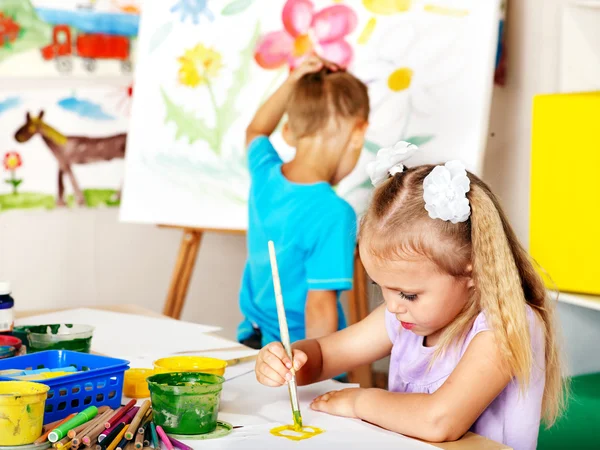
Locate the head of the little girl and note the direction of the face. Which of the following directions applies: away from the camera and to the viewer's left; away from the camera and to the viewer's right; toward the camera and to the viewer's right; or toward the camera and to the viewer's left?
toward the camera and to the viewer's left

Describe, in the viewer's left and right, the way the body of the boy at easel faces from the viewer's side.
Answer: facing away from the viewer and to the right of the viewer

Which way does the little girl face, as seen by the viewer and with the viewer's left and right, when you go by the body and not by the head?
facing the viewer and to the left of the viewer

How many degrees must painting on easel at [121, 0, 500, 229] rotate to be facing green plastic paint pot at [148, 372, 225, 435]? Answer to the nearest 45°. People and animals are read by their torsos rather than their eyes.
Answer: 0° — it already faces it

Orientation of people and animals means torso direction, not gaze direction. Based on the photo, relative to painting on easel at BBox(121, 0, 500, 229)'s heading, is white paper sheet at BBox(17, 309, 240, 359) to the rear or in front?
in front

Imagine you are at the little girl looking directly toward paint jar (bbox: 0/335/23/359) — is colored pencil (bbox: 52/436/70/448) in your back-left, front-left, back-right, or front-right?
front-left

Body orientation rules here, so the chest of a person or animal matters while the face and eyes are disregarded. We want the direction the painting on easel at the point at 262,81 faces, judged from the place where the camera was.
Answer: facing the viewer

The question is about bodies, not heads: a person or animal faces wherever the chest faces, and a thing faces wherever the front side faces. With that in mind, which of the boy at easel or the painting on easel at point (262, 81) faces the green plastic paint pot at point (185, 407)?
the painting on easel

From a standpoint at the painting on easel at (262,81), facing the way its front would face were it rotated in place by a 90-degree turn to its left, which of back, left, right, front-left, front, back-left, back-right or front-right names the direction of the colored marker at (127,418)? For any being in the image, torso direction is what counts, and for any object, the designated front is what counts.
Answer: right

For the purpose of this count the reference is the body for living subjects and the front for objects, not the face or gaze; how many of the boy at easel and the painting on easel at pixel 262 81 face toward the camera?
1

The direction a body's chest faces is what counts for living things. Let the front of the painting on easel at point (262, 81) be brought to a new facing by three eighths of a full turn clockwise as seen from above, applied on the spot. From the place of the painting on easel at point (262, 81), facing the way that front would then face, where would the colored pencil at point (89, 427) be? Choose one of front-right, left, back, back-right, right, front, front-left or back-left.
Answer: back-left

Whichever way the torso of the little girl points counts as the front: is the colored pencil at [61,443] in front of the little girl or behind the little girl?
in front

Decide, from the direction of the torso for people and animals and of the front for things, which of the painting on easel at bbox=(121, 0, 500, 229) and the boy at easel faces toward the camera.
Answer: the painting on easel

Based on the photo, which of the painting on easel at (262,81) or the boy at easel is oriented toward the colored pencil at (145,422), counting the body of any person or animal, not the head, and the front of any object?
the painting on easel

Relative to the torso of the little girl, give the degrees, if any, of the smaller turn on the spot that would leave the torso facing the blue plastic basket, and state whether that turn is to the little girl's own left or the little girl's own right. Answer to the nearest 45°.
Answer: approximately 45° to the little girl's own right
